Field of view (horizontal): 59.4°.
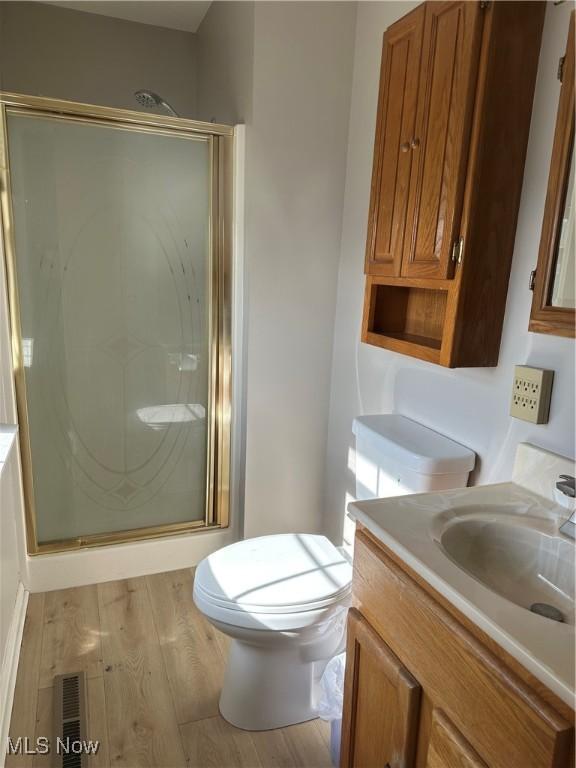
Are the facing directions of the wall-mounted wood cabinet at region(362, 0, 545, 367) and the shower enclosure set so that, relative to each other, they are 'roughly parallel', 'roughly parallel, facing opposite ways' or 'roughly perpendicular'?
roughly perpendicular

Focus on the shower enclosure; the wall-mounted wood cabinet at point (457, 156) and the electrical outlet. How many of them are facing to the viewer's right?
0

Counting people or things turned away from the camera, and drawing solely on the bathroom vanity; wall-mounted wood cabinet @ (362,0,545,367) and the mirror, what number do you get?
0

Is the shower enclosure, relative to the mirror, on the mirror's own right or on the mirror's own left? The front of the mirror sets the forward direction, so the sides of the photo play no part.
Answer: on the mirror's own right

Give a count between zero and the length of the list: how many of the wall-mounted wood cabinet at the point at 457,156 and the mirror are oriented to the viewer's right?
0

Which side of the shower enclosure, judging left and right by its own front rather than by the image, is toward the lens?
front

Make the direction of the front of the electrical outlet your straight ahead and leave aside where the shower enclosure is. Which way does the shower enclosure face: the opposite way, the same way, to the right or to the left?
to the left

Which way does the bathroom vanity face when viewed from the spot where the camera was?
facing the viewer and to the left of the viewer

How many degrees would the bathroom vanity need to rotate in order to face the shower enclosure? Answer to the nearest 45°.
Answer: approximately 90° to its right
